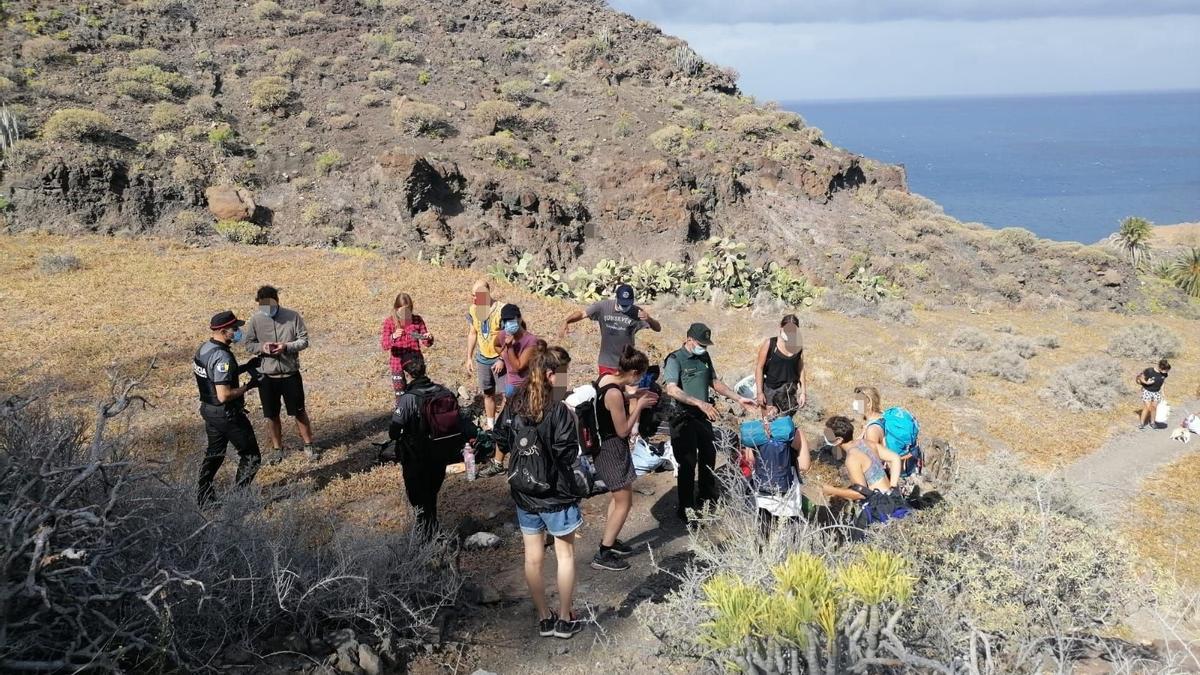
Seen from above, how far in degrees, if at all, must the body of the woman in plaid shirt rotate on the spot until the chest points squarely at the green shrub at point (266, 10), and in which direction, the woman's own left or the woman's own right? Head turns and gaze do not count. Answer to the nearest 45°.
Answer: approximately 180°

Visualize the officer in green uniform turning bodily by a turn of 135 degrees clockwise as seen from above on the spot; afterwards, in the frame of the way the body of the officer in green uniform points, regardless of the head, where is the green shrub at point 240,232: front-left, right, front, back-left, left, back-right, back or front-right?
front-right

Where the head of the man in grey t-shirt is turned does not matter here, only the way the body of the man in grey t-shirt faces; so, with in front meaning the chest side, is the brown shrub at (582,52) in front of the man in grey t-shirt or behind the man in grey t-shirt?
behind

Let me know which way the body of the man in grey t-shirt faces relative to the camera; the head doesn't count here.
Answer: toward the camera

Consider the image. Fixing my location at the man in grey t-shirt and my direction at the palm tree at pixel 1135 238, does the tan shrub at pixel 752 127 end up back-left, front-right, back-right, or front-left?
front-left

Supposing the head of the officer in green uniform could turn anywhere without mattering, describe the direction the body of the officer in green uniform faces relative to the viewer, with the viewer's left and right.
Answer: facing the viewer and to the right of the viewer

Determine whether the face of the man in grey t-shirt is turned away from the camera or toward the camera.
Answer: toward the camera

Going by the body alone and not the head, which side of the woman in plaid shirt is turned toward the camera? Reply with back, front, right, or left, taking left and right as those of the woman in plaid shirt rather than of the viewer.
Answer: front

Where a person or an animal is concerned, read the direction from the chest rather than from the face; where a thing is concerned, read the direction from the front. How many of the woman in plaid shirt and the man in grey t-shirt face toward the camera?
2

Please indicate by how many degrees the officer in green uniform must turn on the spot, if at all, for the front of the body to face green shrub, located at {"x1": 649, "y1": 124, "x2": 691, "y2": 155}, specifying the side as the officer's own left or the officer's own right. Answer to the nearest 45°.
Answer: approximately 135° to the officer's own left

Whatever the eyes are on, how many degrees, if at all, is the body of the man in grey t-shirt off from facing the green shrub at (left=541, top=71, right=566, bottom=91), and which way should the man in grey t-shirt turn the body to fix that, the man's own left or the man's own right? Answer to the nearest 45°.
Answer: approximately 180°

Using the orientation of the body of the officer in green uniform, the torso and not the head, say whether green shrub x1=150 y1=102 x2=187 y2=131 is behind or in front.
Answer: behind

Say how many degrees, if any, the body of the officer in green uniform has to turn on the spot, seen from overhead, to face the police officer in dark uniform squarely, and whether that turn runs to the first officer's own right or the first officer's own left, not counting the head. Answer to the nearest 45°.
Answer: approximately 135° to the first officer's own right

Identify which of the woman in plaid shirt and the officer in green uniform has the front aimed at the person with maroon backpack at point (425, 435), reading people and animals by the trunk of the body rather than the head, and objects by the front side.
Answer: the woman in plaid shirt

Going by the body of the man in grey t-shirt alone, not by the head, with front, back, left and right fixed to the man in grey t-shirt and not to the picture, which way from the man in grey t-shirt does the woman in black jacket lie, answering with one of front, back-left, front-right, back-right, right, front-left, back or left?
front

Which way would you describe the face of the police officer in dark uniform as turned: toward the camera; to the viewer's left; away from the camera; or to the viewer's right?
to the viewer's right

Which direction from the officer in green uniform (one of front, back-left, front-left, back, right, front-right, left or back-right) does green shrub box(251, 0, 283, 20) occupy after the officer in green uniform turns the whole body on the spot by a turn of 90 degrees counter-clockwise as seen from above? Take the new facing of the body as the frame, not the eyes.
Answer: left

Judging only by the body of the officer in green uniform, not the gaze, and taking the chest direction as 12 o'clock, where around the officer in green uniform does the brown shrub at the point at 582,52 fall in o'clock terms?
The brown shrub is roughly at 7 o'clock from the officer in green uniform.
